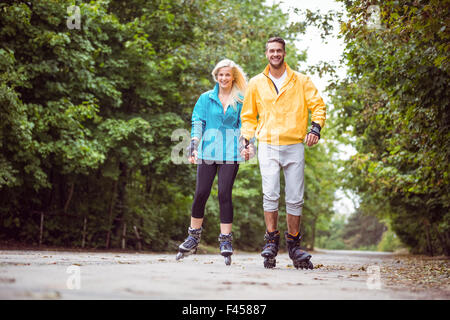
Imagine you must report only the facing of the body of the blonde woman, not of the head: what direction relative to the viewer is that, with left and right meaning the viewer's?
facing the viewer

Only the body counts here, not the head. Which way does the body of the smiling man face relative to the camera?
toward the camera

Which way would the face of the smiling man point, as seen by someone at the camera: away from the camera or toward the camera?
toward the camera
